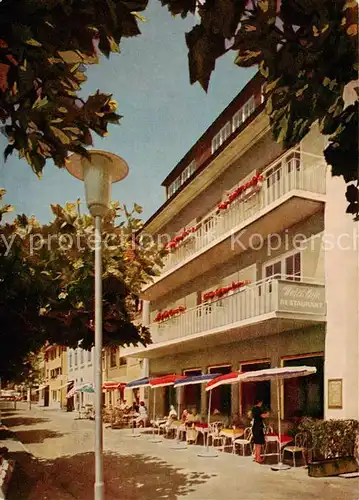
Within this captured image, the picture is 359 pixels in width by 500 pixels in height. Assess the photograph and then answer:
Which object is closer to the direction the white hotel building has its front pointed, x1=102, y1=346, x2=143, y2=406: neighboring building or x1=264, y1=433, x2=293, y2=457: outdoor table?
the outdoor table

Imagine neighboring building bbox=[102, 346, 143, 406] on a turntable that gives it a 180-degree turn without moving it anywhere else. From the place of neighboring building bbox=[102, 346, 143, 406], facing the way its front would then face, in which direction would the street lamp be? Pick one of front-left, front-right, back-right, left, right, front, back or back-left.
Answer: back-right

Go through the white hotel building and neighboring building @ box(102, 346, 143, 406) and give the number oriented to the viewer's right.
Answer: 0

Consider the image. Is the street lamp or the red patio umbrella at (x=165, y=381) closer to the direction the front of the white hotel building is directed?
the street lamp

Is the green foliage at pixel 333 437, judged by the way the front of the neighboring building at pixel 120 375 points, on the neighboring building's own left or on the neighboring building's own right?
on the neighboring building's own left
